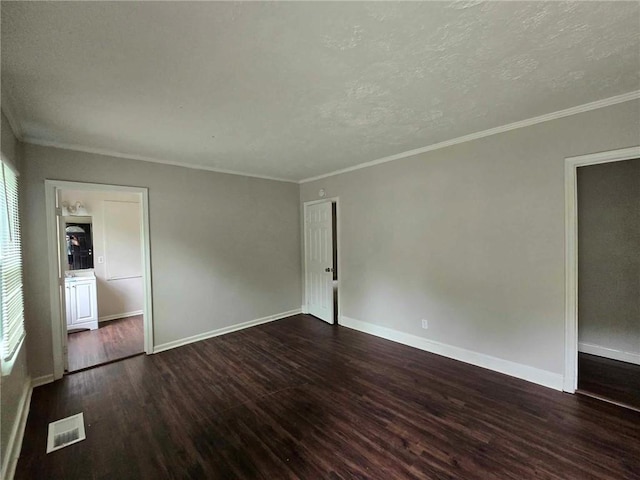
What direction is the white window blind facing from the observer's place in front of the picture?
facing to the right of the viewer

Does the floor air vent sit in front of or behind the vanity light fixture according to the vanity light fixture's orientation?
in front

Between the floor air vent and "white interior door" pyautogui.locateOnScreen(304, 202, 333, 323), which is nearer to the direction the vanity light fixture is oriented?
the floor air vent

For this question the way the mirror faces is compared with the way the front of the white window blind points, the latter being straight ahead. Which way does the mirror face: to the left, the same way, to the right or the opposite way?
to the right

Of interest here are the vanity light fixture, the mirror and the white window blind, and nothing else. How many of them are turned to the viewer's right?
1

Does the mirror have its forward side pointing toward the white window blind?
yes

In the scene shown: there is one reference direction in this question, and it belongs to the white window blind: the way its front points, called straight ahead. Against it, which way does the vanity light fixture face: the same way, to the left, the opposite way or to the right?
to the right

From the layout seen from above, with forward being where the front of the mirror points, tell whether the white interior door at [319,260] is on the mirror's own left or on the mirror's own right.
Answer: on the mirror's own left

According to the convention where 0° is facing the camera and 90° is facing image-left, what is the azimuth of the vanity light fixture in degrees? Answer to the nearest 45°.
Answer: approximately 0°
